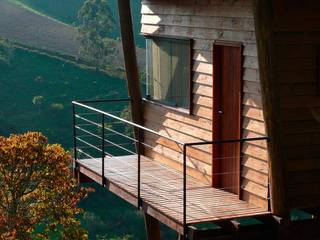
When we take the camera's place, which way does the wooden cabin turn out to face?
facing the viewer and to the left of the viewer
